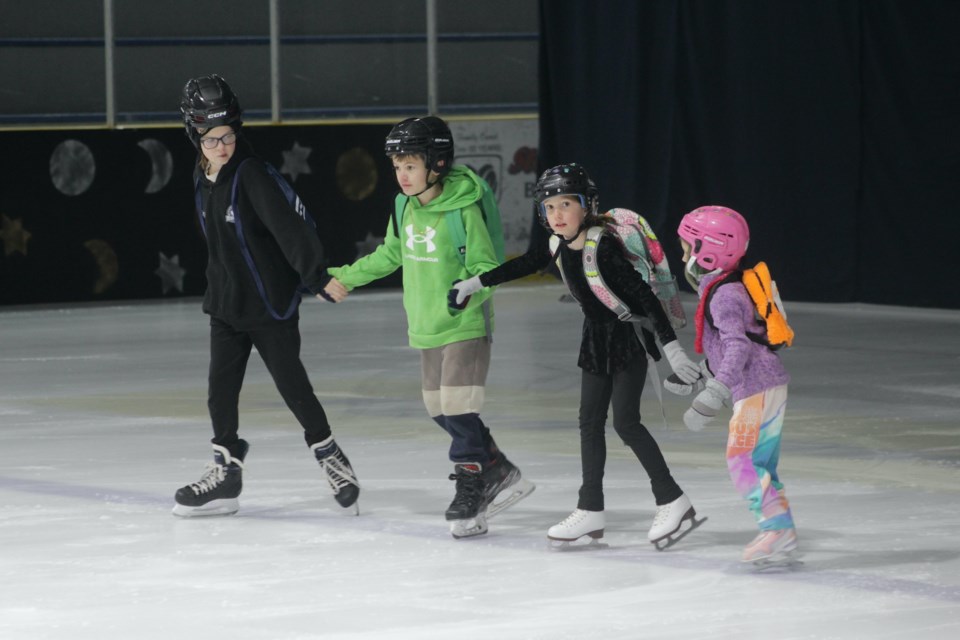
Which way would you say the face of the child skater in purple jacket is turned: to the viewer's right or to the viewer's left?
to the viewer's left

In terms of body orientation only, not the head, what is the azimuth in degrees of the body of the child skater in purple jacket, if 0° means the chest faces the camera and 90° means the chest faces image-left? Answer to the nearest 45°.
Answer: approximately 90°

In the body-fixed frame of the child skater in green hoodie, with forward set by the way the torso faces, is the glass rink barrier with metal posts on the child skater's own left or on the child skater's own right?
on the child skater's own right

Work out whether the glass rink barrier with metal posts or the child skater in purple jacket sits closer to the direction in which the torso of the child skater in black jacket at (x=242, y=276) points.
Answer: the child skater in purple jacket

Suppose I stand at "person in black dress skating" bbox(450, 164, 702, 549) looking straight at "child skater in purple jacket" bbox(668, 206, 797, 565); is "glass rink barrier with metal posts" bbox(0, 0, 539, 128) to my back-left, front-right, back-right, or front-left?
back-left

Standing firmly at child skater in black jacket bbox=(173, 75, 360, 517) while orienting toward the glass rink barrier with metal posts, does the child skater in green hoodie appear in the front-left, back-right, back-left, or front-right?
back-right

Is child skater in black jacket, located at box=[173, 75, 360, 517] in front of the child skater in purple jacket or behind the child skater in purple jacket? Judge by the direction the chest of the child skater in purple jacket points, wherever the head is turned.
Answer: in front

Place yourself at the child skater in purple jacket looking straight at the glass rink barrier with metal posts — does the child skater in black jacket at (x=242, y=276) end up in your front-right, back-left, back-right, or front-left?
front-left

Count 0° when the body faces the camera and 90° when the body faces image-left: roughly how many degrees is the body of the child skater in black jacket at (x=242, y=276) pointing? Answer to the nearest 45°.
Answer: approximately 45°

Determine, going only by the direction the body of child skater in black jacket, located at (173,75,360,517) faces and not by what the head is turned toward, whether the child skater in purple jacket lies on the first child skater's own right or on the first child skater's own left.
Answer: on the first child skater's own left

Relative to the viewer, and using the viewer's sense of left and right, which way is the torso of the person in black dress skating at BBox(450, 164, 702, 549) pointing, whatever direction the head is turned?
facing the viewer and to the left of the viewer

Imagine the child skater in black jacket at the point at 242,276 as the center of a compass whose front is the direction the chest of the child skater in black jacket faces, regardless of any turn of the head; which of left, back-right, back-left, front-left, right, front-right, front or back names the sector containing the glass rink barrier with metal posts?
back-right
